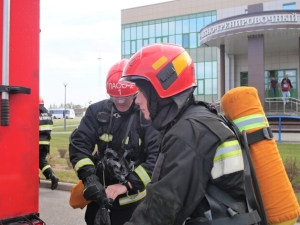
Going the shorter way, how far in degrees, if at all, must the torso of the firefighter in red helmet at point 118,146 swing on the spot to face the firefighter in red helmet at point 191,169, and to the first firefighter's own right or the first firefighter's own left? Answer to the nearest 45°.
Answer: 0° — they already face them

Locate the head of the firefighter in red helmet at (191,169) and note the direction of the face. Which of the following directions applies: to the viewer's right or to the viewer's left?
to the viewer's left

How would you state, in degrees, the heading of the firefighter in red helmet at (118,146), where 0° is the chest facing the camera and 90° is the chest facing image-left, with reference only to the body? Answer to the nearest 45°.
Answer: approximately 0°
